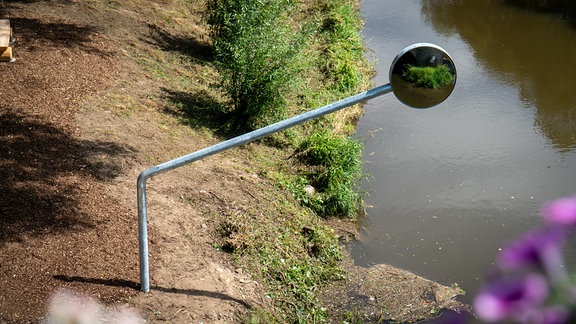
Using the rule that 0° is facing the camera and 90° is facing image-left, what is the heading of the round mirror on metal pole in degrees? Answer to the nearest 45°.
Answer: approximately 0°

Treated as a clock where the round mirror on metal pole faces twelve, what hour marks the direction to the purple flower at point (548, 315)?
The purple flower is roughly at 12 o'clock from the round mirror on metal pole.

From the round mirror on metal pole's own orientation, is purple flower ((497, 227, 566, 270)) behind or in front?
in front

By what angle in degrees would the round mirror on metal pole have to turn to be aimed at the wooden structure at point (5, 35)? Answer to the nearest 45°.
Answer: approximately 135° to its right
